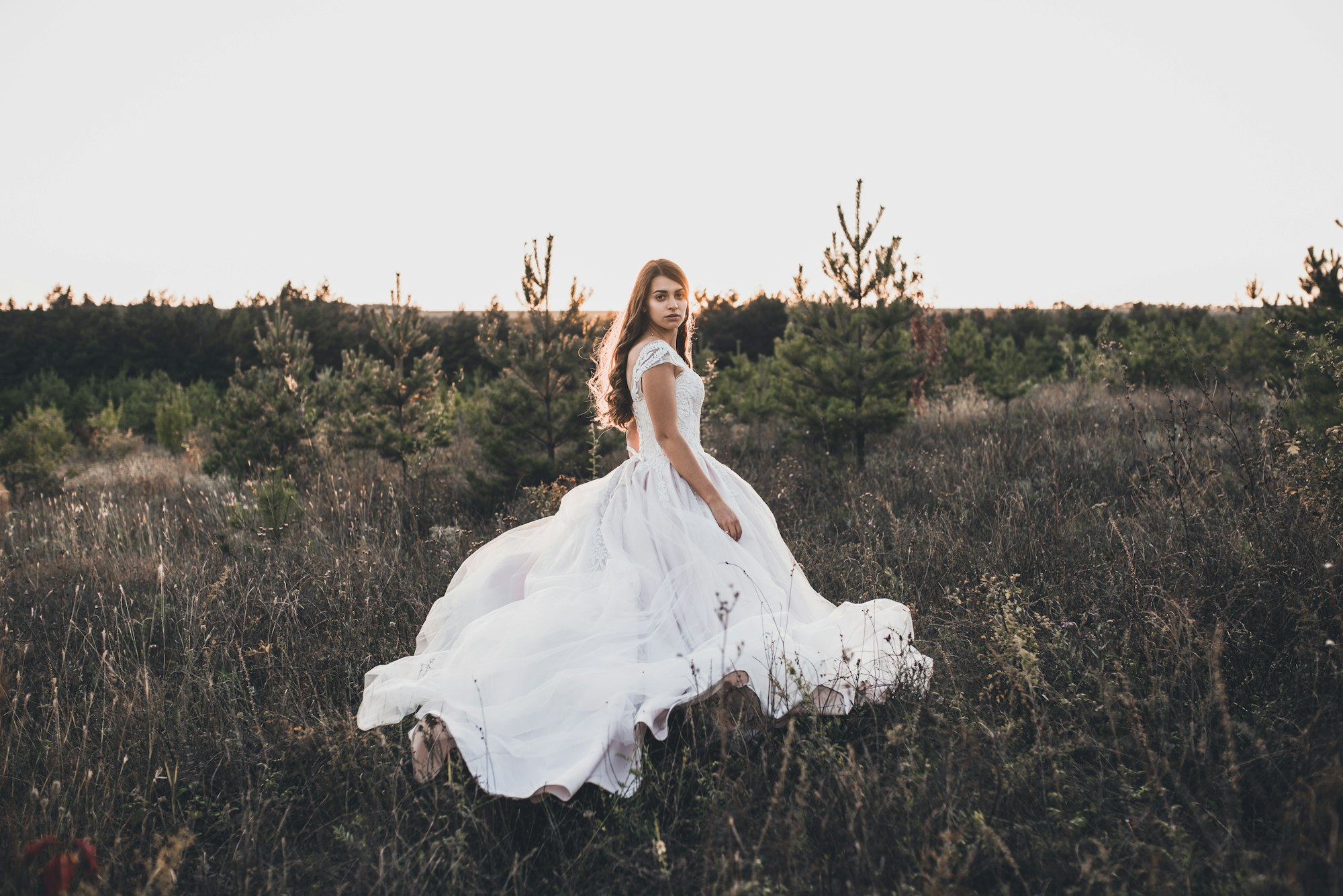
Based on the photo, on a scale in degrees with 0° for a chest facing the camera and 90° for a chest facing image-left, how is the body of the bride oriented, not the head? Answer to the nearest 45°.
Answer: approximately 270°

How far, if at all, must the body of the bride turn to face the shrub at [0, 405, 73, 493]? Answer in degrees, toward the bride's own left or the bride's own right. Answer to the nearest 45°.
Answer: approximately 135° to the bride's own left

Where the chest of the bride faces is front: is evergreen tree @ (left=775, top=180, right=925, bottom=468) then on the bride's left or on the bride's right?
on the bride's left

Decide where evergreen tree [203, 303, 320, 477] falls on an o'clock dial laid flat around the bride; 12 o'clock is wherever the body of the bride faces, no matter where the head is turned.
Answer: The evergreen tree is roughly at 8 o'clock from the bride.
